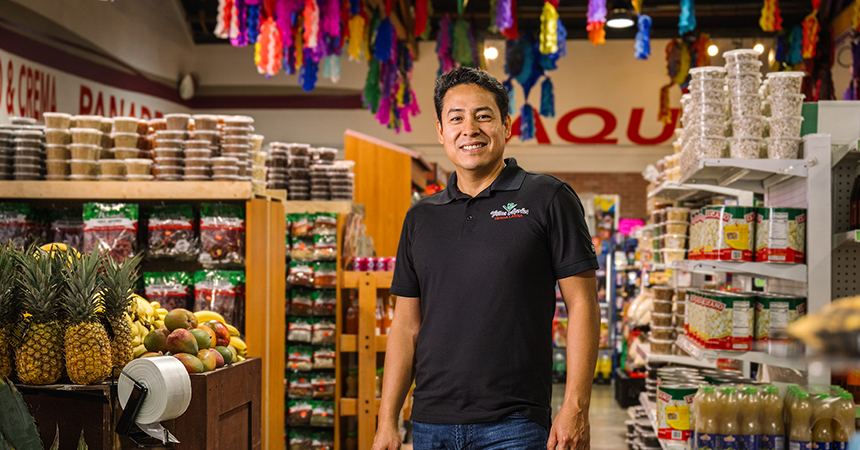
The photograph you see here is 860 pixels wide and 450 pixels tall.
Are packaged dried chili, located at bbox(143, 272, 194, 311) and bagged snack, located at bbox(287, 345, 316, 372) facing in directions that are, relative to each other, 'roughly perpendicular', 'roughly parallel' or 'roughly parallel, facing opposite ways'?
roughly parallel

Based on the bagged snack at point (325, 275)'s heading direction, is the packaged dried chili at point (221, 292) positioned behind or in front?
in front

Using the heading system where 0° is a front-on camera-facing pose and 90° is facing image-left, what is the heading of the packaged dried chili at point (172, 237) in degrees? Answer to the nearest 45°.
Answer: approximately 0°

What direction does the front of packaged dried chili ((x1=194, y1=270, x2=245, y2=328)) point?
toward the camera

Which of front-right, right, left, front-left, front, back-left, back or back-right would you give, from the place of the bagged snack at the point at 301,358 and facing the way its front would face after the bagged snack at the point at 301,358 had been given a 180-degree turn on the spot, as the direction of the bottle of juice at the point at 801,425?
back-right

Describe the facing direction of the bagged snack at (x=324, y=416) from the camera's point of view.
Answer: facing the viewer

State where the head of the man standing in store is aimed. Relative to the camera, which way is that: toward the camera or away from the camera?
toward the camera

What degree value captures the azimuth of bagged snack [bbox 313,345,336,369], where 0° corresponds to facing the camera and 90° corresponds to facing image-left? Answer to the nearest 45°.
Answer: approximately 0°

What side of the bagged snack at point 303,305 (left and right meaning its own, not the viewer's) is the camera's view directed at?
front

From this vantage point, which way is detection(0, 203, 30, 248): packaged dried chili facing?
toward the camera

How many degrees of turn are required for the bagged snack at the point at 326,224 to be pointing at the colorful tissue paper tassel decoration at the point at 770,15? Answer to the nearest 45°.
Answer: approximately 90° to its left
